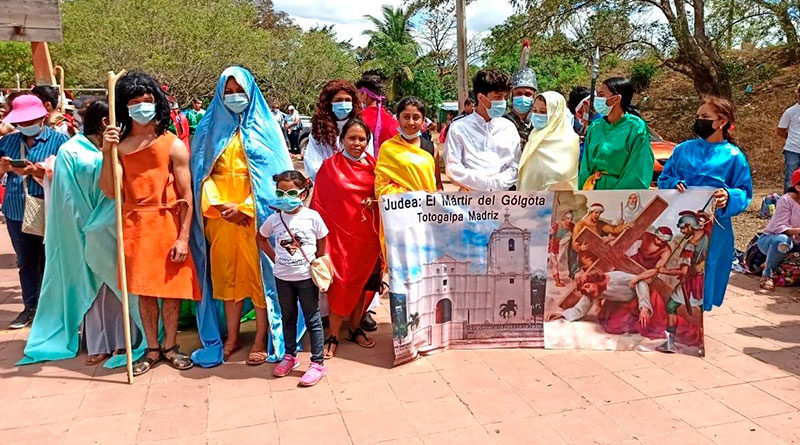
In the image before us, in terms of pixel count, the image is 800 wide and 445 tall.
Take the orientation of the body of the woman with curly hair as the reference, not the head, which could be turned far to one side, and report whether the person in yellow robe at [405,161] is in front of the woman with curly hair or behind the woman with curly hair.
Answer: in front

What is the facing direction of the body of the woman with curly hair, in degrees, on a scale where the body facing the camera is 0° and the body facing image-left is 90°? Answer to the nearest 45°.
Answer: approximately 0°

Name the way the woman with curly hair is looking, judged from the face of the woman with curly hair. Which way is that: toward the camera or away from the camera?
toward the camera

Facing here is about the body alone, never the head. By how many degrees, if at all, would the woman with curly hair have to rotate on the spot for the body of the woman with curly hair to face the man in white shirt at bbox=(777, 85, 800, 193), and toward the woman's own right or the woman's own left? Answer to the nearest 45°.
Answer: approximately 135° to the woman's own left

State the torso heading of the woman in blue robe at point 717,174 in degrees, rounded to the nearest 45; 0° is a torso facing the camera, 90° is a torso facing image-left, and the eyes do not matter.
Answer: approximately 45°

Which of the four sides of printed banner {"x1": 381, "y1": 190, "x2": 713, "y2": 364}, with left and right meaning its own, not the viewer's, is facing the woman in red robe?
right

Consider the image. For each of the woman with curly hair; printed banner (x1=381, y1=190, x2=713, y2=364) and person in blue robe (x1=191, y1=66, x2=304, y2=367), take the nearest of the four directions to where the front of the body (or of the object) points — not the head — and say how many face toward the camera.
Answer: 3

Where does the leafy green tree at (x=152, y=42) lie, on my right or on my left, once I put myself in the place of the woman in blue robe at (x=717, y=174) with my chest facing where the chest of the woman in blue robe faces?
on my right

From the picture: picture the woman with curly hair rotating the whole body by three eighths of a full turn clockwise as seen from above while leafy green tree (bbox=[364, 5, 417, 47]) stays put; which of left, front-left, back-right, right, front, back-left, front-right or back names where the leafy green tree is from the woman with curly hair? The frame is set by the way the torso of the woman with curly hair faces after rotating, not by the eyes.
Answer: front-right

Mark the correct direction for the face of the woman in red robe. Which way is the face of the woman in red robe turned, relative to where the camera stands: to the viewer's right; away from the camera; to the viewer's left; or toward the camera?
toward the camera

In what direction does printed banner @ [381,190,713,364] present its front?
toward the camera

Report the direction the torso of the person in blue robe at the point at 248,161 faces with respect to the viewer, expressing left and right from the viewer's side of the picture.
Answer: facing the viewer

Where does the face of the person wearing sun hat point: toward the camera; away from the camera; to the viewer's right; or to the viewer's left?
toward the camera

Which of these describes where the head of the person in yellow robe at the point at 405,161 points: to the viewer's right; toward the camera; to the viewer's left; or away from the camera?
toward the camera
